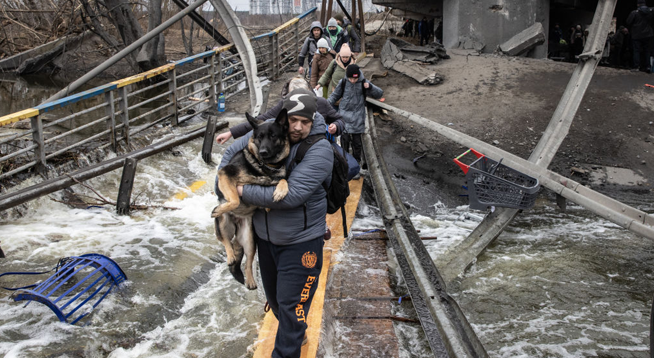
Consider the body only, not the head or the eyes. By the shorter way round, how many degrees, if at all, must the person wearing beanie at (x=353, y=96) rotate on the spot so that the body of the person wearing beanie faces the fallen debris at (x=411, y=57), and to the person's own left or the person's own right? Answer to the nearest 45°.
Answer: approximately 180°

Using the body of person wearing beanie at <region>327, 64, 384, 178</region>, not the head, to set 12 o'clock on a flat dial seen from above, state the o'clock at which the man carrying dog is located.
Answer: The man carrying dog is roughly at 12 o'clock from the person wearing beanie.

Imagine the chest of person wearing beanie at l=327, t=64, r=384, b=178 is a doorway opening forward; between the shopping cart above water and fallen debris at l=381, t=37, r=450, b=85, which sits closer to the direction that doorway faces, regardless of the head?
the shopping cart above water

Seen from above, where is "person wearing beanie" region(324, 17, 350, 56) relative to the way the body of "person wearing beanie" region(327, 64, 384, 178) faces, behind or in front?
behind

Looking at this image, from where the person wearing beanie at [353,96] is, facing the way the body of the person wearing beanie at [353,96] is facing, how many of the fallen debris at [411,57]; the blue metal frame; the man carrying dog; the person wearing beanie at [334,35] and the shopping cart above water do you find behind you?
2

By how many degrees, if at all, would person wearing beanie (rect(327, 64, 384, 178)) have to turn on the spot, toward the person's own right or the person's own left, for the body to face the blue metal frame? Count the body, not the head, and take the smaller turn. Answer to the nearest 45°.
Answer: approximately 45° to the person's own right

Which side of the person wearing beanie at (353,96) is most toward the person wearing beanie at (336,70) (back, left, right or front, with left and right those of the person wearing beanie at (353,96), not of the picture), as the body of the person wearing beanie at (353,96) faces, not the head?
back

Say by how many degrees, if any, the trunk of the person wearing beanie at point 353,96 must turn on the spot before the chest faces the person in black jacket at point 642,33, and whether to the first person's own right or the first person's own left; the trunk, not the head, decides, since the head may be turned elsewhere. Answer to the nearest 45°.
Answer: approximately 135° to the first person's own left

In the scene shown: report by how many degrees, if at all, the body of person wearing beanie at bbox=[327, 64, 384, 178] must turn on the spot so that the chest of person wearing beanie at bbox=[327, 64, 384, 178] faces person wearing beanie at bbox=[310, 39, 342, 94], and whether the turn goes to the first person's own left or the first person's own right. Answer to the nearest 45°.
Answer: approximately 180°

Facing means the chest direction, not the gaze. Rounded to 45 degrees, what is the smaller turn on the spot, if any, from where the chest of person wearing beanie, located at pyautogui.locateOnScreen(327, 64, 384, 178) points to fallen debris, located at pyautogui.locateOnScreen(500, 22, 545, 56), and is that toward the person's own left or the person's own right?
approximately 135° to the person's own left

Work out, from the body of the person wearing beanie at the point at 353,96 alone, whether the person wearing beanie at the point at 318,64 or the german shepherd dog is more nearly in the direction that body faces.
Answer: the german shepherd dog

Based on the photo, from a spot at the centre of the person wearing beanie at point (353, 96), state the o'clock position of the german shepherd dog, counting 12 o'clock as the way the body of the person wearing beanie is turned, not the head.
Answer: The german shepherd dog is roughly at 12 o'clock from the person wearing beanie.

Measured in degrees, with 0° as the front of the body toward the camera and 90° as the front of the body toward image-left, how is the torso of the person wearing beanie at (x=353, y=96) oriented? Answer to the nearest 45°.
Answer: approximately 0°

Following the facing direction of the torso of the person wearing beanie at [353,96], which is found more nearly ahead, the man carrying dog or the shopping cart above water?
the man carrying dog
